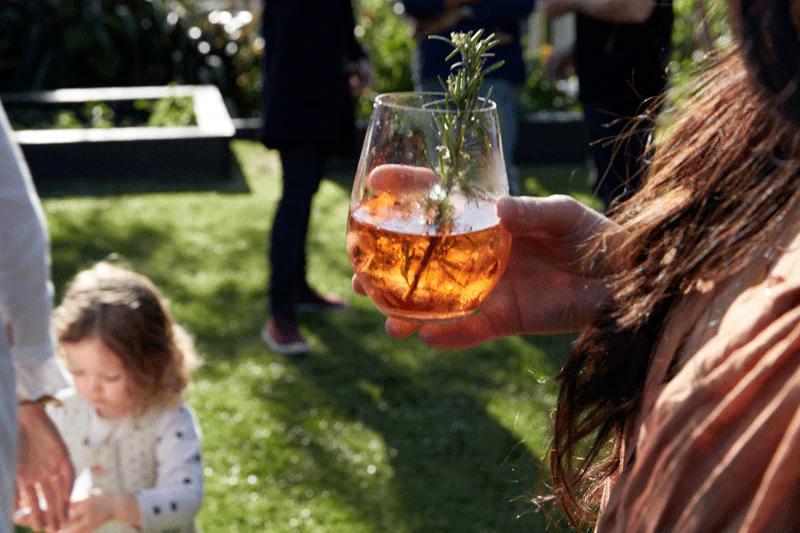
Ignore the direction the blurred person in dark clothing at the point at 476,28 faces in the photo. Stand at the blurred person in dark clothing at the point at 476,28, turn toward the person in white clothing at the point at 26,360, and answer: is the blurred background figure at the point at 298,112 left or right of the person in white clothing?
right

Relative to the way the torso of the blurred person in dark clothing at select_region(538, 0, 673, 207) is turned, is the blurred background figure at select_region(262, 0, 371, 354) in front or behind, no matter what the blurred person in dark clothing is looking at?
in front

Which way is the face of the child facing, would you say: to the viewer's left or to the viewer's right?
to the viewer's left

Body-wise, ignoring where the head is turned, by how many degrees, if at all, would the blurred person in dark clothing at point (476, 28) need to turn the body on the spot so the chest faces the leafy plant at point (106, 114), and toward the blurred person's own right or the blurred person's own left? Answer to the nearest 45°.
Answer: approximately 135° to the blurred person's own right

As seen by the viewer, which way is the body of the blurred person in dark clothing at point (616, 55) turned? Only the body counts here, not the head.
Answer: to the viewer's left

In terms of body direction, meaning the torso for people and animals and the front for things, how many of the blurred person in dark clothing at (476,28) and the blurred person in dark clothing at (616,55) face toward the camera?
1

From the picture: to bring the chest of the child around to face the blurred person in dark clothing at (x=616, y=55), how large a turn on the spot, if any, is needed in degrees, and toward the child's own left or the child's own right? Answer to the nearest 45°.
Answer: approximately 180°

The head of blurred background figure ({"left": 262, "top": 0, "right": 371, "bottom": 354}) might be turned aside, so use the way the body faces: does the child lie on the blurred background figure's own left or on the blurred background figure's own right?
on the blurred background figure's own right
